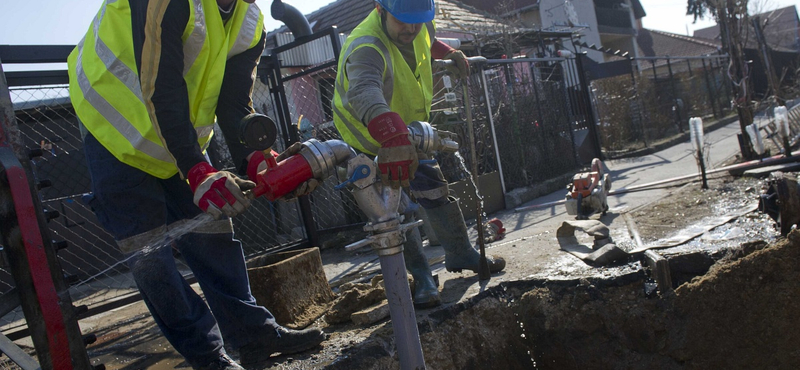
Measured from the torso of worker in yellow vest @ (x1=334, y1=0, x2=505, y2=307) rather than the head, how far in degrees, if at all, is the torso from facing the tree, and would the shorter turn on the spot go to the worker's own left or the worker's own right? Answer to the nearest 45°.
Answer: approximately 90° to the worker's own left

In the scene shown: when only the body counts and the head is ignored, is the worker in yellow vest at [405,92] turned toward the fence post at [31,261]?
no

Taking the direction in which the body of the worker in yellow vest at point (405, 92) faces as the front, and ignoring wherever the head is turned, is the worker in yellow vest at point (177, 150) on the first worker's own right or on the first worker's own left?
on the first worker's own right

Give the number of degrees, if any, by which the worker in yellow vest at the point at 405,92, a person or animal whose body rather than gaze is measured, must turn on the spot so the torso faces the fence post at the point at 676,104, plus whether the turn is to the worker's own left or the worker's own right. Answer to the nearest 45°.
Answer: approximately 90° to the worker's own left

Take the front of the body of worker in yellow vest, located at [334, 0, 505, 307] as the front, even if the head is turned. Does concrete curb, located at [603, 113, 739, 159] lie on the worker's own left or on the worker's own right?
on the worker's own left

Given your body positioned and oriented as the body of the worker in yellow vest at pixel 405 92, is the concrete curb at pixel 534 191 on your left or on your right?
on your left

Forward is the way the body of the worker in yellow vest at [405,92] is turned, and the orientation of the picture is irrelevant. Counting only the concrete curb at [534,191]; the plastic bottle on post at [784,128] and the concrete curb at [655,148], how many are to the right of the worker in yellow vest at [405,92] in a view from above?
0

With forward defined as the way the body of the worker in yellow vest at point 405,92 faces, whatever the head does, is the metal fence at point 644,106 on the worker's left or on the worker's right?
on the worker's left

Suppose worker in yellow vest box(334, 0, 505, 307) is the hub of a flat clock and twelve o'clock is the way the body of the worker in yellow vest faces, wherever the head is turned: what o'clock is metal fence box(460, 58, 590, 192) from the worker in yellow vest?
The metal fence is roughly at 8 o'clock from the worker in yellow vest.

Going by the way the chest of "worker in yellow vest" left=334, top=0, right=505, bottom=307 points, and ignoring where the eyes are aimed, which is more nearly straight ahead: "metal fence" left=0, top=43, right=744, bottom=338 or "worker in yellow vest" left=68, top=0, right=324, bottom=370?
the worker in yellow vest

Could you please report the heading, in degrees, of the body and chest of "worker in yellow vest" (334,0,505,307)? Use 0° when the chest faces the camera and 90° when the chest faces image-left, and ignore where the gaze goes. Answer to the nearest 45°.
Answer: approximately 315°

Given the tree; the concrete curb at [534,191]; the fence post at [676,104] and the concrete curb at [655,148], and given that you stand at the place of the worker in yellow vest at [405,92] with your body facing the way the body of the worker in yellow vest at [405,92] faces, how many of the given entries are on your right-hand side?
0

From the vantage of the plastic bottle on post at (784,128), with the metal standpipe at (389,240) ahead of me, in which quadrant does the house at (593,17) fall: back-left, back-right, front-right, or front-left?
back-right
